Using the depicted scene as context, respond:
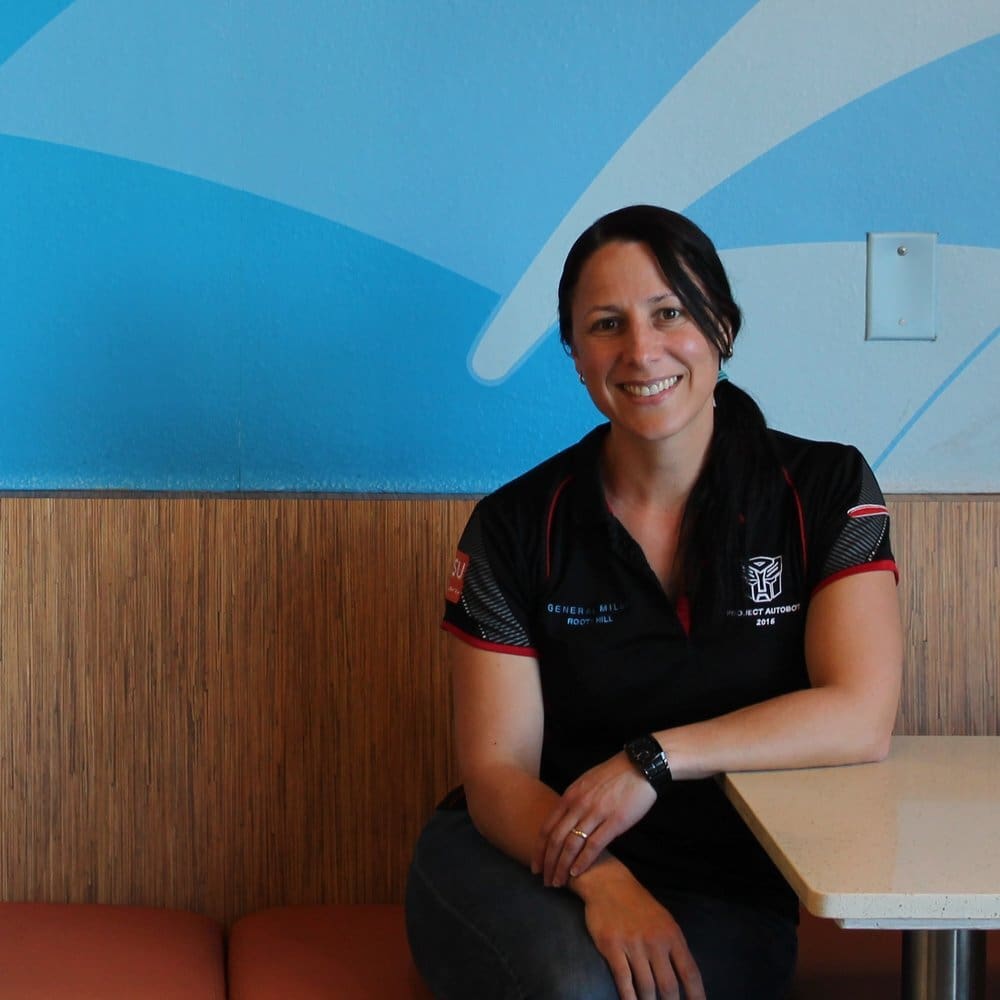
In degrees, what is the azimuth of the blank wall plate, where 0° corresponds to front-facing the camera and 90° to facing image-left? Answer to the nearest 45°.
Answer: approximately 0°

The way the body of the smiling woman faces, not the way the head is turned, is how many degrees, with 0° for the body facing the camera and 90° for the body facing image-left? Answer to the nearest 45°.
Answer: approximately 0°

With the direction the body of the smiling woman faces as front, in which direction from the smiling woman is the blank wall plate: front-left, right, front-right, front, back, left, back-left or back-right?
back-left

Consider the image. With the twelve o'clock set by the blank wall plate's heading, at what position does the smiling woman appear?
The smiling woman is roughly at 1 o'clock from the blank wall plate.

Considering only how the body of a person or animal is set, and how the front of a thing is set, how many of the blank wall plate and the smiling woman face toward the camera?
2
